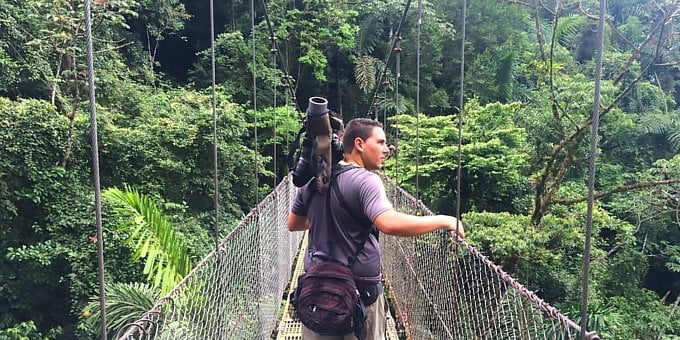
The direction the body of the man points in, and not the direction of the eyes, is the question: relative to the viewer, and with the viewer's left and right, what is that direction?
facing away from the viewer and to the right of the viewer

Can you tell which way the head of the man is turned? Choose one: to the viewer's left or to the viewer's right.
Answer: to the viewer's right

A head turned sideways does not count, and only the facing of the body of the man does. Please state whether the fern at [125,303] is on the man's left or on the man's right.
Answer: on the man's left

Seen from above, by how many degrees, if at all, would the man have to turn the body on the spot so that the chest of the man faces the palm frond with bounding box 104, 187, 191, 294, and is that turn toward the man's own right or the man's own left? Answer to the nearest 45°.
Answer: approximately 90° to the man's own left
